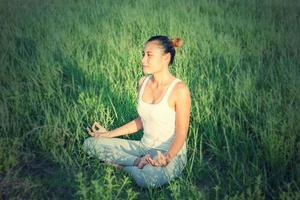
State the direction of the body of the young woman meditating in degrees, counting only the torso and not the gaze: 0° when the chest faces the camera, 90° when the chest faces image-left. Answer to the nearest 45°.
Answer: approximately 45°
